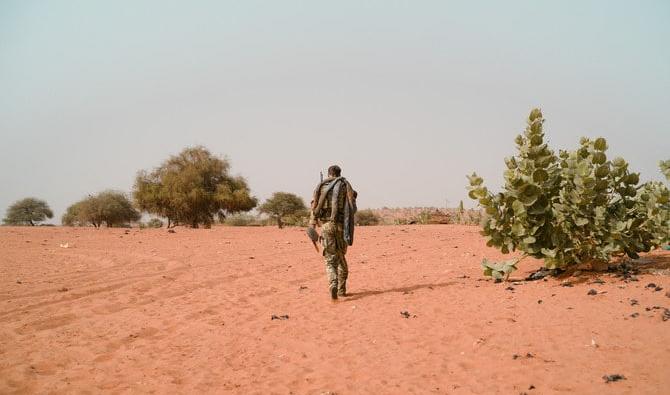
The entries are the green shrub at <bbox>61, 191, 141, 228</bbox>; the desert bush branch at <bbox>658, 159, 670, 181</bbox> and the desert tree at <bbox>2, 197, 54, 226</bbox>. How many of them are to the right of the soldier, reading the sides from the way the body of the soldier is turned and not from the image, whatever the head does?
1

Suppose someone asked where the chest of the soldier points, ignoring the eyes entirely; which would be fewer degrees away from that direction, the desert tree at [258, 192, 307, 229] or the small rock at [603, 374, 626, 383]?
the desert tree

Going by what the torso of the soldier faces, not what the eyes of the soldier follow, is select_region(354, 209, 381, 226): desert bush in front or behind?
in front

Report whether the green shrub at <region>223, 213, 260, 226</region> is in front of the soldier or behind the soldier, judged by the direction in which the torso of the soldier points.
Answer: in front

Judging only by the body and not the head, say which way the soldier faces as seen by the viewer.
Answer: away from the camera

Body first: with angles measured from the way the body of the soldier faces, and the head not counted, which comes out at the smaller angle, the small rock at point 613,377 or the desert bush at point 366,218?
the desert bush

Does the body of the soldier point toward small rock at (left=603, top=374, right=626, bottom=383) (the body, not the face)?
no

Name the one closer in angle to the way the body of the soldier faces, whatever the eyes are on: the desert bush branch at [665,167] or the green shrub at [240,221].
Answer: the green shrub

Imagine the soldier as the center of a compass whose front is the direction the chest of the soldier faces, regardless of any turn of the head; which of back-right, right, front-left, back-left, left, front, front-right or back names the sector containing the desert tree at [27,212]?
front-left

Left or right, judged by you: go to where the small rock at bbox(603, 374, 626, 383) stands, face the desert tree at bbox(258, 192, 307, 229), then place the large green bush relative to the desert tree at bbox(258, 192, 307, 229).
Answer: right

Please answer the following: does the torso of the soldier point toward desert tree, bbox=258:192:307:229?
yes

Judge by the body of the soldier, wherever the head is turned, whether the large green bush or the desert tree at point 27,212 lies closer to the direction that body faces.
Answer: the desert tree

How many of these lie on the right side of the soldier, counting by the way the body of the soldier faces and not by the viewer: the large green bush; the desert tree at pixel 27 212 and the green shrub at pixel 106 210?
1
